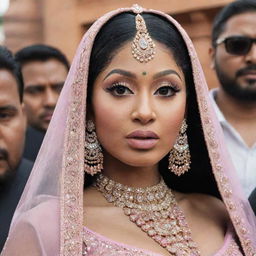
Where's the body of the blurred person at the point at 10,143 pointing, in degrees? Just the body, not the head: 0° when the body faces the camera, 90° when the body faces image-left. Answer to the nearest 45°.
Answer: approximately 0°

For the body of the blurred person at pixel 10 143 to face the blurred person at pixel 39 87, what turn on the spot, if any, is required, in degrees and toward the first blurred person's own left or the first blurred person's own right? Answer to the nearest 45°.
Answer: approximately 180°

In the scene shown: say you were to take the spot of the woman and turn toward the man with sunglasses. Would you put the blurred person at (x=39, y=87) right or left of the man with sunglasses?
left

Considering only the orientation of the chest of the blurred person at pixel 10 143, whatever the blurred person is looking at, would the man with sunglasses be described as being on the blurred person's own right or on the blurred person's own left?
on the blurred person's own left
